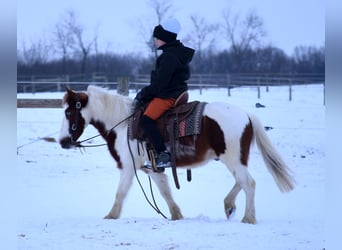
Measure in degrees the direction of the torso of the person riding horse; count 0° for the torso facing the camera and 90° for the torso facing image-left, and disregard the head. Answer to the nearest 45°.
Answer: approximately 90°

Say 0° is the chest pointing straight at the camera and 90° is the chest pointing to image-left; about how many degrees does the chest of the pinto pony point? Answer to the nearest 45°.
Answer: approximately 90°
